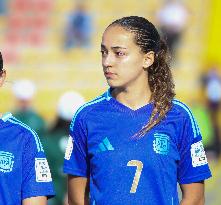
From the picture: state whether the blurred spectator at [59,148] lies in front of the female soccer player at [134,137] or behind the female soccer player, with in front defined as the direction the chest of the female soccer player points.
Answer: behind

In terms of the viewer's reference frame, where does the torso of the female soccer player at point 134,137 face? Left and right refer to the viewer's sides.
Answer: facing the viewer

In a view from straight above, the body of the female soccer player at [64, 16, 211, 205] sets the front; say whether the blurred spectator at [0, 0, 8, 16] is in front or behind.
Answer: behind

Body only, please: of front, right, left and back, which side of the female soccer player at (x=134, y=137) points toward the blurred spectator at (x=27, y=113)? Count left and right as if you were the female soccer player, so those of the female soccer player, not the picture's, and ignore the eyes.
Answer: back

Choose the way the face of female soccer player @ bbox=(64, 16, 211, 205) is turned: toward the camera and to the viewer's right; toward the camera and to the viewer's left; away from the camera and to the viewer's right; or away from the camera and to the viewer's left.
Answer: toward the camera and to the viewer's left

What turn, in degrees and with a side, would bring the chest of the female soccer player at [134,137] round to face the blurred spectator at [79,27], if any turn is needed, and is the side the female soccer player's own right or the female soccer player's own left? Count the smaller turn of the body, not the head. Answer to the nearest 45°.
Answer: approximately 180°

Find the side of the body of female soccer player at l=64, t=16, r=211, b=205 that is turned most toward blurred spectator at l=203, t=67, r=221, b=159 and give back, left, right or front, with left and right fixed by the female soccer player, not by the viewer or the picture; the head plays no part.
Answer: back

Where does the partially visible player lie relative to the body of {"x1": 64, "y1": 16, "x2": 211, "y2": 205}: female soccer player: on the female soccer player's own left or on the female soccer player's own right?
on the female soccer player's own right
